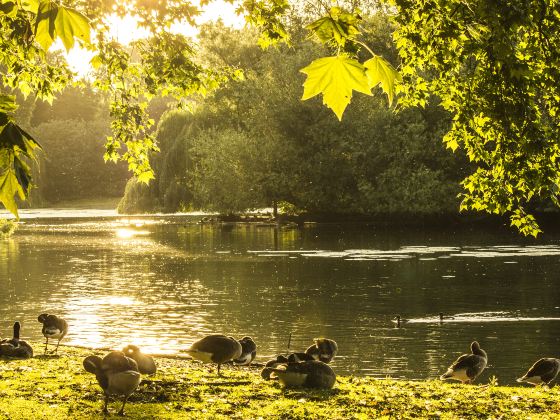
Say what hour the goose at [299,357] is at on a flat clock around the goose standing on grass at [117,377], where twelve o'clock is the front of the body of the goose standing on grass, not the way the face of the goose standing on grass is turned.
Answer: The goose is roughly at 6 o'clock from the goose standing on grass.

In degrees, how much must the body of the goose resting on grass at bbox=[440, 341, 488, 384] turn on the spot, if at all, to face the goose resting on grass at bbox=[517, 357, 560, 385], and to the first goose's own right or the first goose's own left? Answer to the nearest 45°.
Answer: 0° — it already faces it

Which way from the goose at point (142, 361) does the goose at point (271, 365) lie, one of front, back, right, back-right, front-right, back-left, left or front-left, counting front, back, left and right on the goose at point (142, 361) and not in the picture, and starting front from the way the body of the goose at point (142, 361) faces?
back

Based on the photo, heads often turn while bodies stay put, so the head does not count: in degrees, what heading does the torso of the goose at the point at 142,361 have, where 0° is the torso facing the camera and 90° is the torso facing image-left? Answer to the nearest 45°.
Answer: approximately 90°

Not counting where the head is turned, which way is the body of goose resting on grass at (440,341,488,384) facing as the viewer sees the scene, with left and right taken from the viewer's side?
facing to the right of the viewer

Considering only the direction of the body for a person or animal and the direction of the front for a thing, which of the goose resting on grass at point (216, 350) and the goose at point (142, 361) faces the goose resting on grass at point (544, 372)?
the goose resting on grass at point (216, 350)

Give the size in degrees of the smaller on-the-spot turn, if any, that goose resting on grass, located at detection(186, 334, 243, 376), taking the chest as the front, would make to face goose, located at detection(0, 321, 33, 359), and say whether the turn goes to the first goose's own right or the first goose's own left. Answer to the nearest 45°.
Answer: approximately 135° to the first goose's own left
